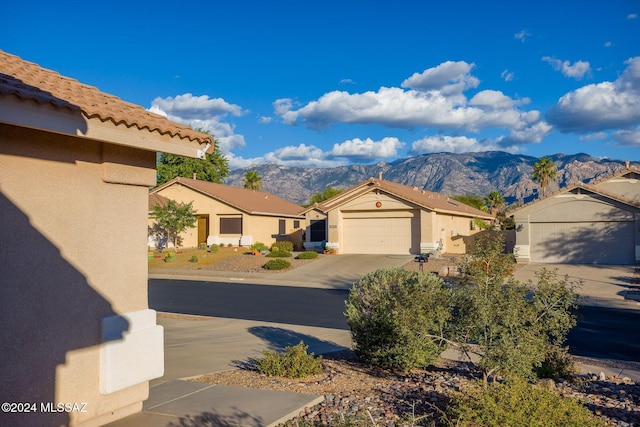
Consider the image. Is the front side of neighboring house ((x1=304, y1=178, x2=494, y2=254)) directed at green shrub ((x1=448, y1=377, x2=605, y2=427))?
yes

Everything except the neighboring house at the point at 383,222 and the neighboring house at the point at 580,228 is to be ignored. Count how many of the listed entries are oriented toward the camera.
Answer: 2

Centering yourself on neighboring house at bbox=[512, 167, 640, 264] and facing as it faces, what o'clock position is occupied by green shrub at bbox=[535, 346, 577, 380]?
The green shrub is roughly at 12 o'clock from the neighboring house.

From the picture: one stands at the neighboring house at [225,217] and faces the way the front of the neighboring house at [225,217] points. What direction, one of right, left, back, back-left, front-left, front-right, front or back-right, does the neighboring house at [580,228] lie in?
left

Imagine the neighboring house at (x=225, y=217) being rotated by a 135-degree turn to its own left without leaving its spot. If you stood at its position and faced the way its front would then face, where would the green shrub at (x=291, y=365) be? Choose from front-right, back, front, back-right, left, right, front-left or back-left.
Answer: right

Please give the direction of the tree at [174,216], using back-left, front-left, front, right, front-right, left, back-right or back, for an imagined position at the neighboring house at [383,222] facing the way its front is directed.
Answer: right

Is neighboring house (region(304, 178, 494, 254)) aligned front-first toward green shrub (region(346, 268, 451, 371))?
yes

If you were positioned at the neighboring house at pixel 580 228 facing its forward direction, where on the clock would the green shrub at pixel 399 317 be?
The green shrub is roughly at 12 o'clock from the neighboring house.

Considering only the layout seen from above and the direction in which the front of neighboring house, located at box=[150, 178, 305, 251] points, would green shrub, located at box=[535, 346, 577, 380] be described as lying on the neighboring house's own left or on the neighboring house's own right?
on the neighboring house's own left

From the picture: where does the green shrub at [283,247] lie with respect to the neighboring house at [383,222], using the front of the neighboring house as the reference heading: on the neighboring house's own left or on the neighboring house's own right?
on the neighboring house's own right

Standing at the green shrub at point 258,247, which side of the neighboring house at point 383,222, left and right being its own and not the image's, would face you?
right

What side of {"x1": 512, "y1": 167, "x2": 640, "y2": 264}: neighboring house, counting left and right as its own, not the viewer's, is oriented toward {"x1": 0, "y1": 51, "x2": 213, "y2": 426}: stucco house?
front

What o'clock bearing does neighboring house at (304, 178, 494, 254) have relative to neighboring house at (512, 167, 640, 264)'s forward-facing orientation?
neighboring house at (304, 178, 494, 254) is roughly at 3 o'clock from neighboring house at (512, 167, 640, 264).

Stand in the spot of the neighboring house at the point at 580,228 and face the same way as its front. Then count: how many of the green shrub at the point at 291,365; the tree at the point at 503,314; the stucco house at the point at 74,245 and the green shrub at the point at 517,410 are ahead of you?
4
